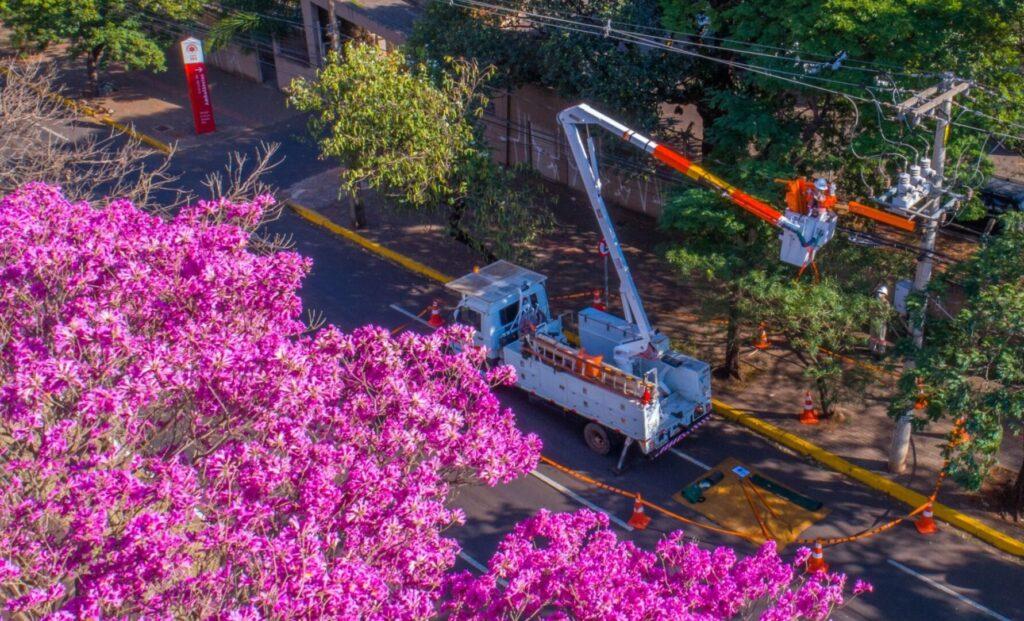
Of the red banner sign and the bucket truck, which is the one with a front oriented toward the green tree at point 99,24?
the bucket truck

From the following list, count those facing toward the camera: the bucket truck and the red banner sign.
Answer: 1

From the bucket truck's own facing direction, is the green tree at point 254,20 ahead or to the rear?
ahead

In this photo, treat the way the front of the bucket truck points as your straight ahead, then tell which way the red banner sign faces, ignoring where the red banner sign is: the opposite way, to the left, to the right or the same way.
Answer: the opposite way

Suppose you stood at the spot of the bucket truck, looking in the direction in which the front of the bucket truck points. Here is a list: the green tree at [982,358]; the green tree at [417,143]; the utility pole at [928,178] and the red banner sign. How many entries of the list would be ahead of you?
2

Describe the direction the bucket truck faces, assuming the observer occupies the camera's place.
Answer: facing away from the viewer and to the left of the viewer

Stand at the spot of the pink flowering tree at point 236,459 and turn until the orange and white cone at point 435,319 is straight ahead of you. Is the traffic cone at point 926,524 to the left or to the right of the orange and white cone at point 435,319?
right

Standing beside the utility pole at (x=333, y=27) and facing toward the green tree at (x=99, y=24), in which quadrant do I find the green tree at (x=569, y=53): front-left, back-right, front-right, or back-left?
back-left

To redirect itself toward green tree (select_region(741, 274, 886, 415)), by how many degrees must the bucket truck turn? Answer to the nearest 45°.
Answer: approximately 135° to its right

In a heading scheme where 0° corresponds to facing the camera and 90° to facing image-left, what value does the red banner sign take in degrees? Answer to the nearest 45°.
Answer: approximately 0°

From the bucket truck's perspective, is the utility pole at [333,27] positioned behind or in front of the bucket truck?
in front

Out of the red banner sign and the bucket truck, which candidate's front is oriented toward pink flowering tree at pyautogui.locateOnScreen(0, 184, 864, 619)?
the red banner sign

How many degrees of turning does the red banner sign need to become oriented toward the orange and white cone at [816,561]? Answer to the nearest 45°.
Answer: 0° — it already faces it

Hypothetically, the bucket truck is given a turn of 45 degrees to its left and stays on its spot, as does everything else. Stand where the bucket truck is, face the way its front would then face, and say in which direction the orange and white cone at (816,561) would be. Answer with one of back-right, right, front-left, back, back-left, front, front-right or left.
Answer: back-left
